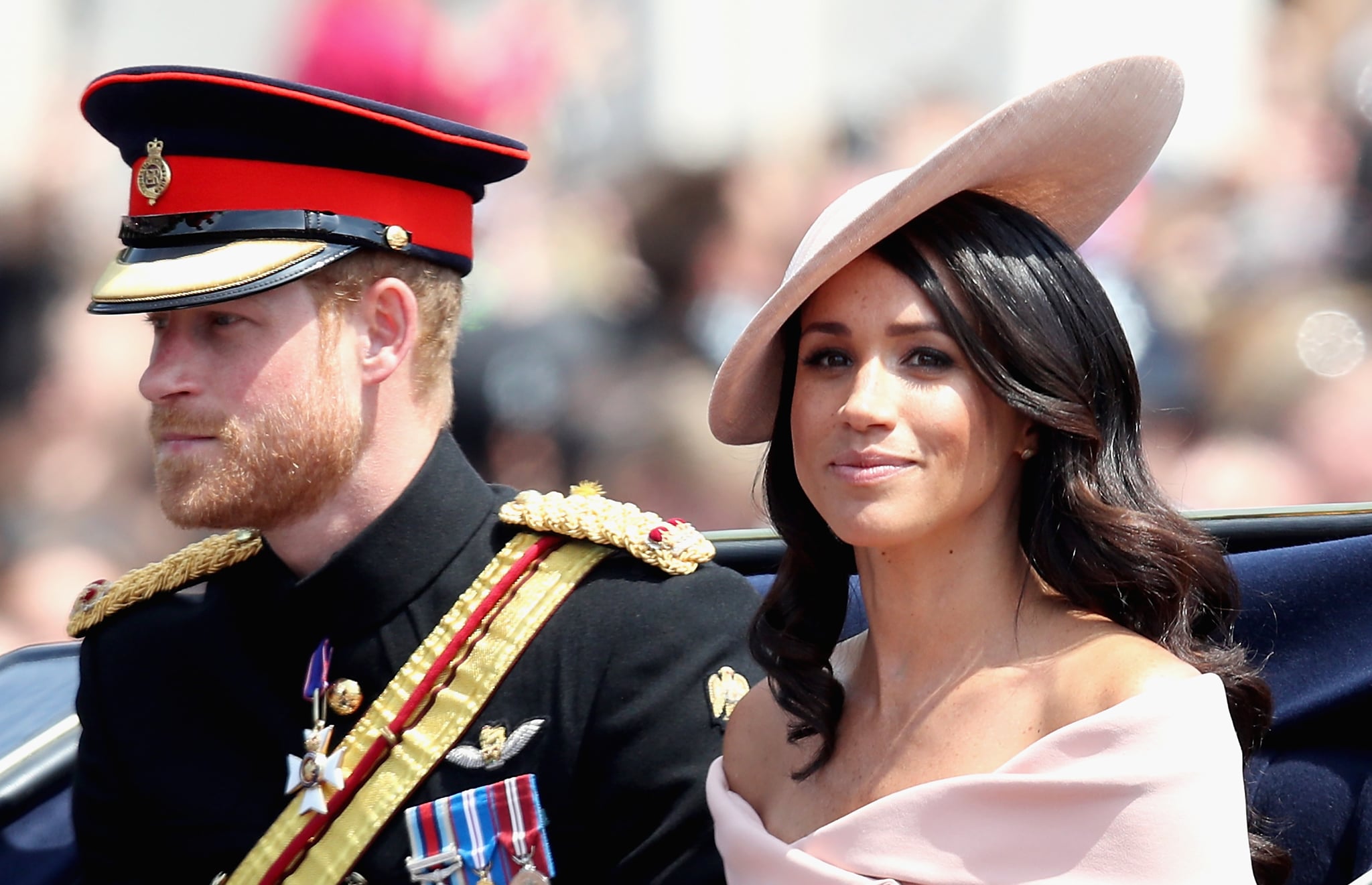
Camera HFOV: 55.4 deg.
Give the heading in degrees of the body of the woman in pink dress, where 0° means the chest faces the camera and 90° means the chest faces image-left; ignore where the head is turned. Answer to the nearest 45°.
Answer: approximately 45°

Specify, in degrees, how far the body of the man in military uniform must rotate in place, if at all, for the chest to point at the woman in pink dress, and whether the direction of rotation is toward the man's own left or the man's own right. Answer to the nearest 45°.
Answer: approximately 90° to the man's own left

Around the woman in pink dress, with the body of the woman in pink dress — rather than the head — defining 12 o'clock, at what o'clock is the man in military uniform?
The man in military uniform is roughly at 2 o'clock from the woman in pink dress.

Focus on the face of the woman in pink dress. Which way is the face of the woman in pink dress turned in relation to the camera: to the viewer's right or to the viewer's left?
to the viewer's left

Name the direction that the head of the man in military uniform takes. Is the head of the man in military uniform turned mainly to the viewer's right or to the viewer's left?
to the viewer's left
